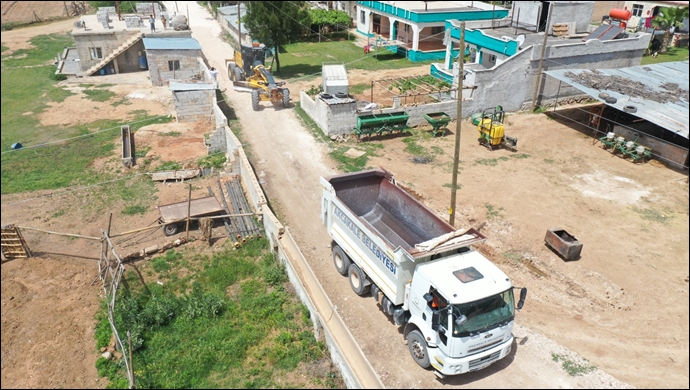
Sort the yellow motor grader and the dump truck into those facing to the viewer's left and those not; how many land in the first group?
0

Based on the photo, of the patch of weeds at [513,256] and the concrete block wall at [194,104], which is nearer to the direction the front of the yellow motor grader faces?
the patch of weeds

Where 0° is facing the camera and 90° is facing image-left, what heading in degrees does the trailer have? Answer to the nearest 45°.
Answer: approximately 270°

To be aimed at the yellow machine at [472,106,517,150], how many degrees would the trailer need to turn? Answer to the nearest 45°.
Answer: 0° — it already faces it

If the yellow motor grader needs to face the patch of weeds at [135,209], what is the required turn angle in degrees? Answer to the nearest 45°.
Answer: approximately 45° to its right

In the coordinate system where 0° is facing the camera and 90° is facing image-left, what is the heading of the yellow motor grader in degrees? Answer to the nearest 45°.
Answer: approximately 315°

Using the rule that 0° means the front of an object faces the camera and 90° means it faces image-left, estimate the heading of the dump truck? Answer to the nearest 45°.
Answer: approximately 315°

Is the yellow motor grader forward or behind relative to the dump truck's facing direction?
behind

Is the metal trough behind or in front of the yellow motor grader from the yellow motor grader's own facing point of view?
in front

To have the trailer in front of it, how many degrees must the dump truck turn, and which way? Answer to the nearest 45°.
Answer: approximately 180°

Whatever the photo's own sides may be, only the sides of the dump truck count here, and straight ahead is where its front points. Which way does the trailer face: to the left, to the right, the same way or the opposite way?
to the left

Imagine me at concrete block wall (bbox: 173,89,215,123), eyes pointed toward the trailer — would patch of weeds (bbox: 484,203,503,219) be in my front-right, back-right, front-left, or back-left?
front-left

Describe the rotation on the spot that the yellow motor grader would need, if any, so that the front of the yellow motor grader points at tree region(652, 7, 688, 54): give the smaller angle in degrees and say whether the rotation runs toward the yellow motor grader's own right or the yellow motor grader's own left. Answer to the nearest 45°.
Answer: approximately 45° to the yellow motor grader's own left
